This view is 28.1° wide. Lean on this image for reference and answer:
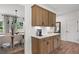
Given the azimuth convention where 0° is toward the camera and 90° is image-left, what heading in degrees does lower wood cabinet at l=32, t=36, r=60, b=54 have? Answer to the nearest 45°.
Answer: approximately 315°

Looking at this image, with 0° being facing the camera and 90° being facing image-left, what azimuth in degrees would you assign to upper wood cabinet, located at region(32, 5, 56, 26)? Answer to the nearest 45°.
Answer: approximately 315°
